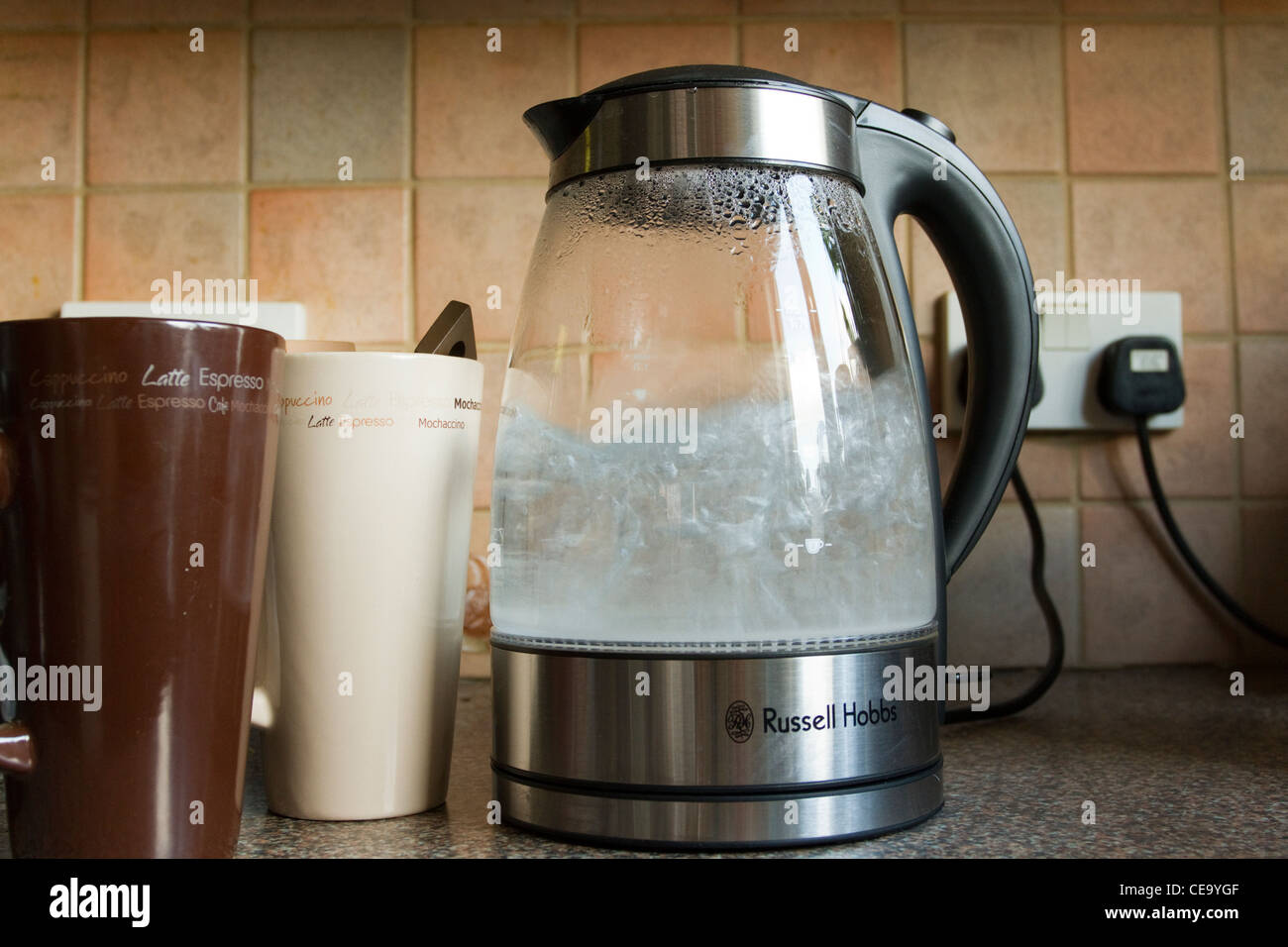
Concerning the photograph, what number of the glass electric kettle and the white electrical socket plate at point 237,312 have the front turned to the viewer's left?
1

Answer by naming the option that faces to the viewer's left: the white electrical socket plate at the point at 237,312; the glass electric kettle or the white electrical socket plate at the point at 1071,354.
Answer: the glass electric kettle

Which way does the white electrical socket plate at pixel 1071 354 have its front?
toward the camera

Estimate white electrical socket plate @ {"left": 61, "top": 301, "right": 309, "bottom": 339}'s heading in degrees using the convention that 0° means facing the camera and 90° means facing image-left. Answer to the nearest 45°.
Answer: approximately 0°

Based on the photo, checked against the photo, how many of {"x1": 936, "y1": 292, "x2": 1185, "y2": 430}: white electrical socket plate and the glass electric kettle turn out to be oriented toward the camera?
1

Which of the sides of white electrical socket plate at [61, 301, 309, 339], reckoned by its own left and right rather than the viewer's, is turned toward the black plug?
left

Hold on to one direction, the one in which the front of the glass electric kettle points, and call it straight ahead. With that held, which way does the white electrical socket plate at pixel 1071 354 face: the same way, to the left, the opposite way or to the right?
to the left

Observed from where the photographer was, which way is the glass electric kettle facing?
facing to the left of the viewer
